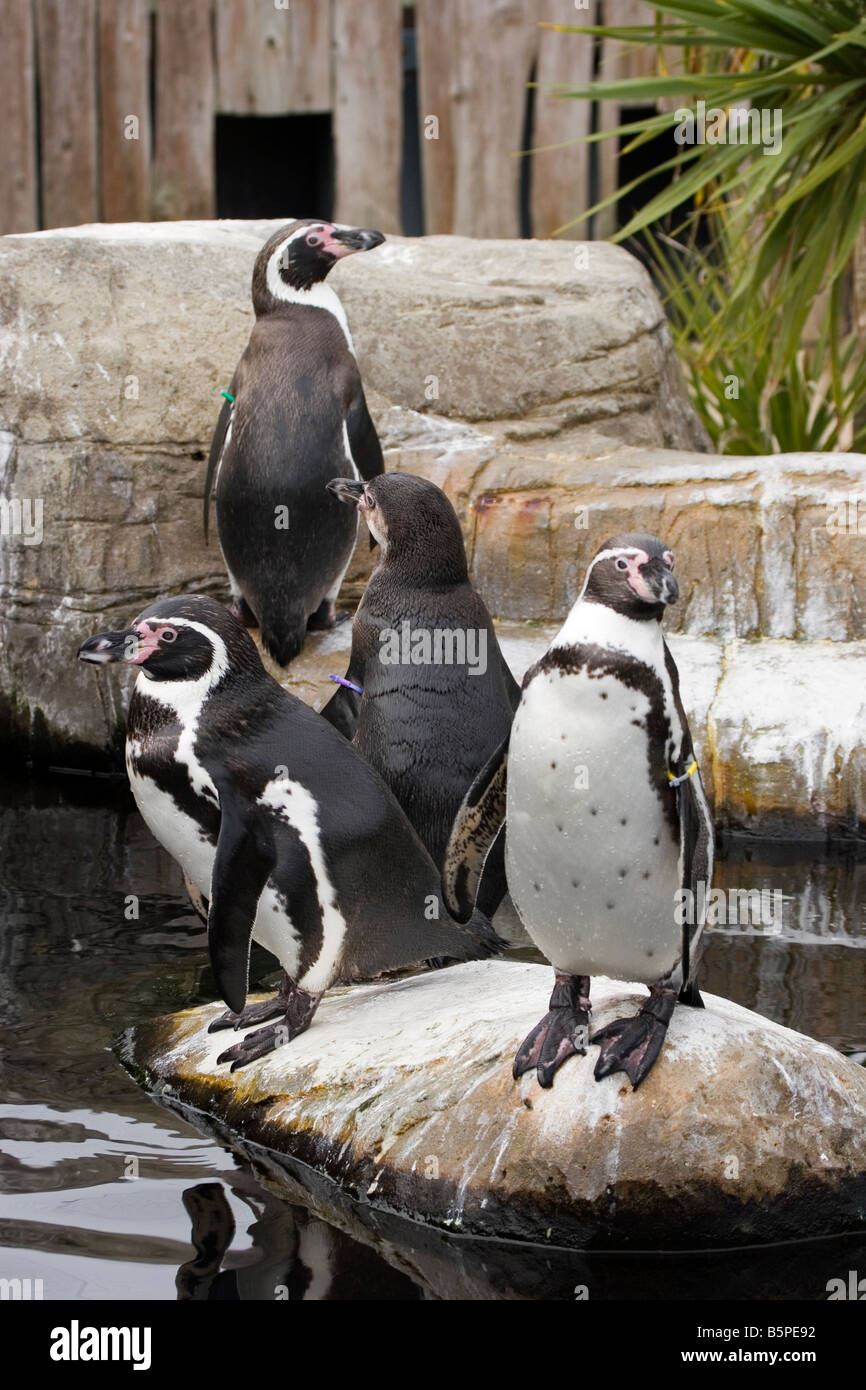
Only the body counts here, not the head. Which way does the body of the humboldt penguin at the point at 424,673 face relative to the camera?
away from the camera

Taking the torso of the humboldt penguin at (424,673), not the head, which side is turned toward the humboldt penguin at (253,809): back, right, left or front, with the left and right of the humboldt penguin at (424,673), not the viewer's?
back

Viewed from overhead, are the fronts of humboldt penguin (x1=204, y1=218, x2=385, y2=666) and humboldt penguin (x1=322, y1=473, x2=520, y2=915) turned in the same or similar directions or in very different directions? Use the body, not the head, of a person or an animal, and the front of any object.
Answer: same or similar directions

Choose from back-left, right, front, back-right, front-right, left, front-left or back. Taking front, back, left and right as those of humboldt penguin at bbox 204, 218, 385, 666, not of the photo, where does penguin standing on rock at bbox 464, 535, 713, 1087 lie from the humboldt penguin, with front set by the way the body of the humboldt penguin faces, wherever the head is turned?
back

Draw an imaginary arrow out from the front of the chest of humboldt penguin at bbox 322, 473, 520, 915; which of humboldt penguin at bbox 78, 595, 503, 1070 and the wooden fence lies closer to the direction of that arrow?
the wooden fence

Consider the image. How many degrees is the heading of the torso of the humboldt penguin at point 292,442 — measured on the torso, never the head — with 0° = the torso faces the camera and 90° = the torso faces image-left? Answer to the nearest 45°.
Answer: approximately 180°

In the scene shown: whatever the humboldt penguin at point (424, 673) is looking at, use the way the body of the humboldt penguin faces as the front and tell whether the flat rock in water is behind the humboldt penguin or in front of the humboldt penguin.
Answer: behind

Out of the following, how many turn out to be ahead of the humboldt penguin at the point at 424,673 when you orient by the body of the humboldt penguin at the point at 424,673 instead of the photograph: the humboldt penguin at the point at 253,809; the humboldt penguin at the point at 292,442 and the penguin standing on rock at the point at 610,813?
1

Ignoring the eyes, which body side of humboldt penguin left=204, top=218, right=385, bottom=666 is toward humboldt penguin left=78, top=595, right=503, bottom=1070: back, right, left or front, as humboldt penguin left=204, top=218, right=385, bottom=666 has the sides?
back

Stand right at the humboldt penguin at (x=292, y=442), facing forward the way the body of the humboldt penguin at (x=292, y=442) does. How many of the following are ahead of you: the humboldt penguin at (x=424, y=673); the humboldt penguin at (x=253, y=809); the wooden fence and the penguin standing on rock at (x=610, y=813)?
1

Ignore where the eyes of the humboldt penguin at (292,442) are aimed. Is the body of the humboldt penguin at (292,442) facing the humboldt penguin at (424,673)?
no

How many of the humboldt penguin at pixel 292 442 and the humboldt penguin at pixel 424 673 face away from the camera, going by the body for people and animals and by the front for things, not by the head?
2

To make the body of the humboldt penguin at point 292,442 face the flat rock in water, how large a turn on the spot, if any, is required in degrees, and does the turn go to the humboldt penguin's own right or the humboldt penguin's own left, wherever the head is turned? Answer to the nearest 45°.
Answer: approximately 180°
